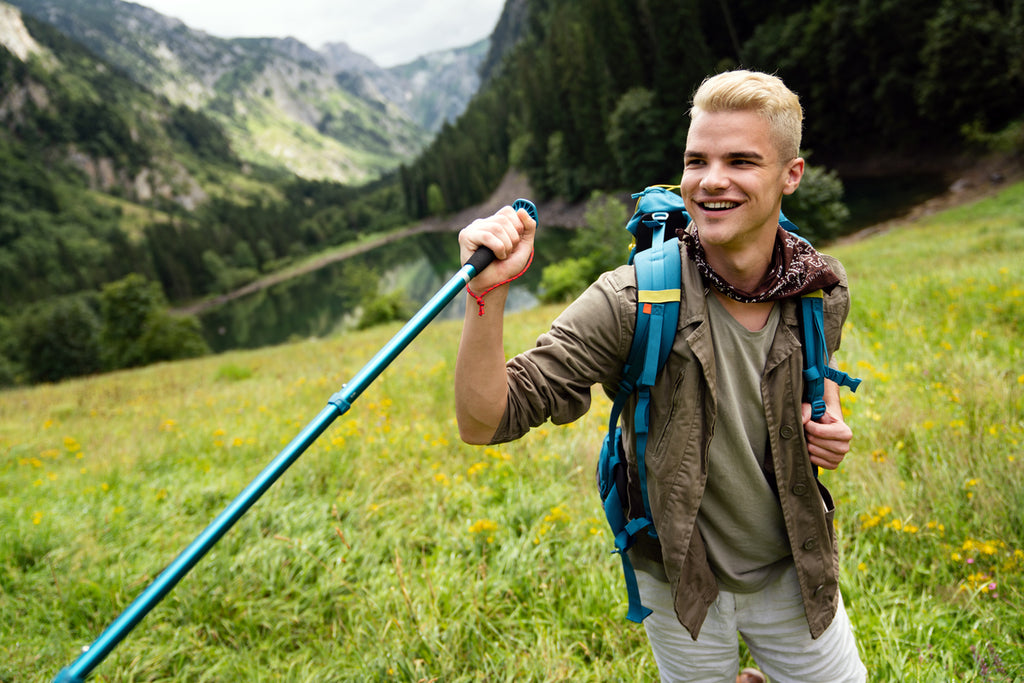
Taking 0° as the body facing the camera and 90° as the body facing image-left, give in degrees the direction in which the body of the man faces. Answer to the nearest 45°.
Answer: approximately 0°
